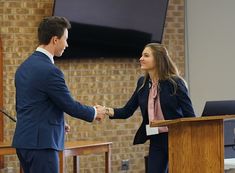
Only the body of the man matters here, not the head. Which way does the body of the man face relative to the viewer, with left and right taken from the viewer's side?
facing away from the viewer and to the right of the viewer

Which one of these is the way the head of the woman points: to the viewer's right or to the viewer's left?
to the viewer's left

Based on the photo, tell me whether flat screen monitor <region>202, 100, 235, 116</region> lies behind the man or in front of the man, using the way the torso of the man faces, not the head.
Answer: in front

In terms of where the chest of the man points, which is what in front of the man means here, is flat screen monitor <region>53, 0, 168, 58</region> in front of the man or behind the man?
in front

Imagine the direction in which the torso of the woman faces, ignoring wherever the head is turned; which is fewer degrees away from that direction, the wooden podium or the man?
the man

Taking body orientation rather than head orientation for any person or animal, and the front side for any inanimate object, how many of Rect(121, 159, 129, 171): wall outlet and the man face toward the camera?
1

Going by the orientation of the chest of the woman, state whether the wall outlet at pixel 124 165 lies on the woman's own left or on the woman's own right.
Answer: on the woman's own right

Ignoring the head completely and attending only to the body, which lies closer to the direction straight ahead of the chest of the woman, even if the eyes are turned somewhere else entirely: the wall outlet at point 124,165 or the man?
the man

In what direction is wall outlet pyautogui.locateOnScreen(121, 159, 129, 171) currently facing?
toward the camera

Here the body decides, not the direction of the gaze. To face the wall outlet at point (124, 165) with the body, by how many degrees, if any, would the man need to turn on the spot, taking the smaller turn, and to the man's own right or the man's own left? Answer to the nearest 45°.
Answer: approximately 45° to the man's own left

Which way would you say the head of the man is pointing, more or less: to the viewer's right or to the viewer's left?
to the viewer's right

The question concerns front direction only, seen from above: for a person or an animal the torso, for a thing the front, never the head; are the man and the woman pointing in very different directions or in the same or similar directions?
very different directions

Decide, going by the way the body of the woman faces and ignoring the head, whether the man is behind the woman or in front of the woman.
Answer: in front

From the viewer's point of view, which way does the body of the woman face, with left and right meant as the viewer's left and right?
facing the viewer and to the left of the viewer

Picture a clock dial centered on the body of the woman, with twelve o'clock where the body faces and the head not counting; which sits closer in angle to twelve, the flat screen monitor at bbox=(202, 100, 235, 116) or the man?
the man
